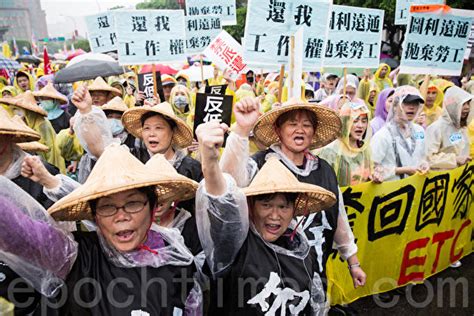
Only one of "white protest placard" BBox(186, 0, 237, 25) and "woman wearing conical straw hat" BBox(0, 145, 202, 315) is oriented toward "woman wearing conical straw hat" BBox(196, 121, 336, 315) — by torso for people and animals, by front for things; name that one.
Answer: the white protest placard

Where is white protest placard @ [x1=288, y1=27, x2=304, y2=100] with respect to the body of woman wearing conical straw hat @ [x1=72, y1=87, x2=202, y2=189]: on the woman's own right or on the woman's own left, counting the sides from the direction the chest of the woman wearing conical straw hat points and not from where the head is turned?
on the woman's own left

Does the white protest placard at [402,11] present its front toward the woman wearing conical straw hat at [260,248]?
yes

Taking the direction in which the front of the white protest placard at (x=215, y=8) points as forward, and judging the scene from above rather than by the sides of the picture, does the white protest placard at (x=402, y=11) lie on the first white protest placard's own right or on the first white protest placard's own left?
on the first white protest placard's own left

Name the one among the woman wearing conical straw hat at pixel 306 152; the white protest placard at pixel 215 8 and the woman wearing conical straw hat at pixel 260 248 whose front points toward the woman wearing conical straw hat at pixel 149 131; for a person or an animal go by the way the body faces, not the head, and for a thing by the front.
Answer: the white protest placard

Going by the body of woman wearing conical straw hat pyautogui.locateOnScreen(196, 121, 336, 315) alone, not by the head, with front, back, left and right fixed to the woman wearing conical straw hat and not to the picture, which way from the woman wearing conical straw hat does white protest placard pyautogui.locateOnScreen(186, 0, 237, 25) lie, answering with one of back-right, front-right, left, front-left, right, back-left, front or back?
back

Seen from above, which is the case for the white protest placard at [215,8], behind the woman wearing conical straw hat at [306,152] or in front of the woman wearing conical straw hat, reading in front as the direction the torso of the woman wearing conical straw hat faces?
behind

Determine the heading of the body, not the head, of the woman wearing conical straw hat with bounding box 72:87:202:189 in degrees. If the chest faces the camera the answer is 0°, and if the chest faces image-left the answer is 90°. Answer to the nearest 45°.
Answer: approximately 45°
